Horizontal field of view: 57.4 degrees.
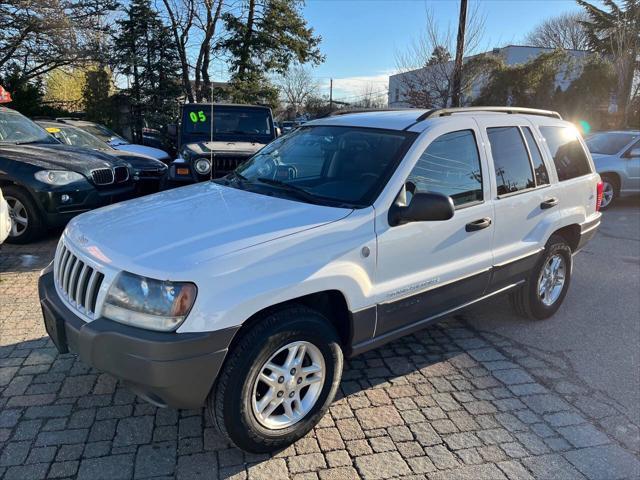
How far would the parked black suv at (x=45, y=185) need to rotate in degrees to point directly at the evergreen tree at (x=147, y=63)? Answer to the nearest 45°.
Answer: approximately 135° to its left

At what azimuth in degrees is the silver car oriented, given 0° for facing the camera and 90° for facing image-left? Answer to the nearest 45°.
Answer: approximately 45°

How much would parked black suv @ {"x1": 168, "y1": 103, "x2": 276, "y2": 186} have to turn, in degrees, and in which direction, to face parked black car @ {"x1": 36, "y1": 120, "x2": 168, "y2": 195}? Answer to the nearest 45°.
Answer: approximately 90° to its right

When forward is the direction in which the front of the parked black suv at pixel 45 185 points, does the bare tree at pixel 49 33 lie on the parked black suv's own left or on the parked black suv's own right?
on the parked black suv's own left

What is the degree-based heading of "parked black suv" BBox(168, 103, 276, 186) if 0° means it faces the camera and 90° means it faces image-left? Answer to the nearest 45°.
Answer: approximately 0°

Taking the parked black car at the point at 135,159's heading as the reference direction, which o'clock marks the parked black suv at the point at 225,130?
the parked black suv at the point at 225,130 is roughly at 11 o'clock from the parked black car at the point at 135,159.

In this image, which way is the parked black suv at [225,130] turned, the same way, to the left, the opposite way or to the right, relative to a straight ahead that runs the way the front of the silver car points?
to the left

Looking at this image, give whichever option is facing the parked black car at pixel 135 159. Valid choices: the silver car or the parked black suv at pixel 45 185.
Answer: the silver car

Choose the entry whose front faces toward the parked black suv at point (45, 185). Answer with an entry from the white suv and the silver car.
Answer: the silver car

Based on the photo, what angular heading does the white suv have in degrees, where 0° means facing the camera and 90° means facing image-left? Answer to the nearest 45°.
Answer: approximately 45°
